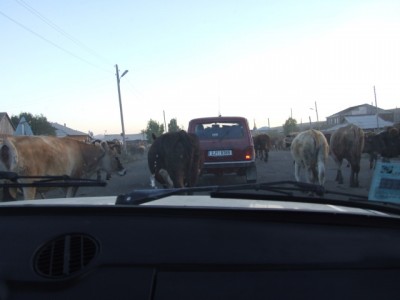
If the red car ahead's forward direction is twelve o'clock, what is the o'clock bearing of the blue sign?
The blue sign is roughly at 6 o'clock from the red car ahead.

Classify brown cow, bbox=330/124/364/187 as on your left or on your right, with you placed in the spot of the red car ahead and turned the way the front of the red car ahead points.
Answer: on your right

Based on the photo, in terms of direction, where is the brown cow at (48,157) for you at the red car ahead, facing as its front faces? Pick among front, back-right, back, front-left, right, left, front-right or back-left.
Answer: back-left

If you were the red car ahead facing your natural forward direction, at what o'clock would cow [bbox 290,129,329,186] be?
The cow is roughly at 3 o'clock from the red car ahead.

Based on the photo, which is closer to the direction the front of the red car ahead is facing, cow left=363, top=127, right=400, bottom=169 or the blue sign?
the cow

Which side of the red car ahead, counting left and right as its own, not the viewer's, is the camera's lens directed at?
back

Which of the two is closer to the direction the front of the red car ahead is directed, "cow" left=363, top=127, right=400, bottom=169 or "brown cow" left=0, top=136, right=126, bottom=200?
the cow

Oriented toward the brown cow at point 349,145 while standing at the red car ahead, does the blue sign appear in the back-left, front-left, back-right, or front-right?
front-right

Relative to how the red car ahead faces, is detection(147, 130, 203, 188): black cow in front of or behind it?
behind

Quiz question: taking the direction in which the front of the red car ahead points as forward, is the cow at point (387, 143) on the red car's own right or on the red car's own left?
on the red car's own right

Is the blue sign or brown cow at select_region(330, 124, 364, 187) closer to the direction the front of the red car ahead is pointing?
the brown cow
